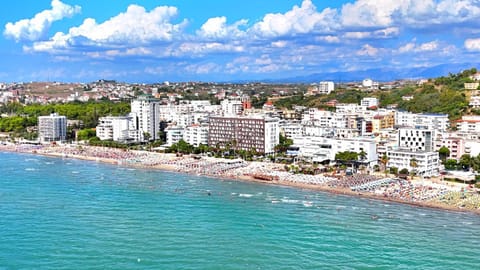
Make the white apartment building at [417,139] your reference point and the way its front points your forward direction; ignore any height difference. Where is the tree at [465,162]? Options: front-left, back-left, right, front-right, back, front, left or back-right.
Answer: left

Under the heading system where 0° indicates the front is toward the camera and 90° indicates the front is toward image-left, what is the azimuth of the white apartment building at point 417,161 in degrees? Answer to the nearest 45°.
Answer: approximately 45°

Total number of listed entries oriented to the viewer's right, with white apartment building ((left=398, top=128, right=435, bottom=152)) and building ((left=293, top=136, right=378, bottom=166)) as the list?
0

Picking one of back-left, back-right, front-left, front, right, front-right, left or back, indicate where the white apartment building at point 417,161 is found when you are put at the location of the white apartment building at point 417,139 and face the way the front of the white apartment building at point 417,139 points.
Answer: front-left

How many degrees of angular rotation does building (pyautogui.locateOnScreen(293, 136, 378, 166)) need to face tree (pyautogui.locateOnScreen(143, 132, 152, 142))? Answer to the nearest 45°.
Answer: approximately 90° to its right

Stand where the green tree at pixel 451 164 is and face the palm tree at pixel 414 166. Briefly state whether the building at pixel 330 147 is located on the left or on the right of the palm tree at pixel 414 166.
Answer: right

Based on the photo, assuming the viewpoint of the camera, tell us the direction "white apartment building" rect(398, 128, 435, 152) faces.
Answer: facing the viewer and to the left of the viewer

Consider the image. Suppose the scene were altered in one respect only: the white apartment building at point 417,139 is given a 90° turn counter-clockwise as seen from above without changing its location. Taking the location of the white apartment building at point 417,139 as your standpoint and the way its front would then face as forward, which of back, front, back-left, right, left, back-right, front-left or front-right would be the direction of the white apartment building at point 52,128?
back-right

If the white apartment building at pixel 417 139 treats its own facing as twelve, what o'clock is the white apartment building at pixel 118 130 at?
the white apartment building at pixel 118 130 is roughly at 2 o'clock from the white apartment building at pixel 417 139.

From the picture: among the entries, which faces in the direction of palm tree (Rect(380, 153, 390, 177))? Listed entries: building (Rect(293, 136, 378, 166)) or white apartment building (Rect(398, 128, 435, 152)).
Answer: the white apartment building

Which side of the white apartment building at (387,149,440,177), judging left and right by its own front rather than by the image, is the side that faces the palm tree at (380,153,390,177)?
right

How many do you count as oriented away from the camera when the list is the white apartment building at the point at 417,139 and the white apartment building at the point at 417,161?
0

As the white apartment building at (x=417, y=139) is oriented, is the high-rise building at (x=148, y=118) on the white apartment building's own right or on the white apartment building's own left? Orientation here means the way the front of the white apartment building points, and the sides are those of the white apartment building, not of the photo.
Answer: on the white apartment building's own right
